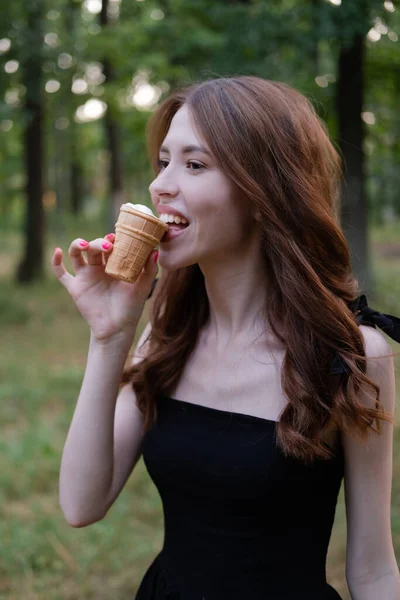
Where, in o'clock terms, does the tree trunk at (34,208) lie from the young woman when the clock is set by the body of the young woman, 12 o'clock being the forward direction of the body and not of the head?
The tree trunk is roughly at 4 o'clock from the young woman.

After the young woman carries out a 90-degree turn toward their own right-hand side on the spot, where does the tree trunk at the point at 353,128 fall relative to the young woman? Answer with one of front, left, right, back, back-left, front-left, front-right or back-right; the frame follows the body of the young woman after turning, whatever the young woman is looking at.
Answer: front-right

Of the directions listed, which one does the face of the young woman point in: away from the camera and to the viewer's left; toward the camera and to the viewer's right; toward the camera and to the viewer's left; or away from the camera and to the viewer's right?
toward the camera and to the viewer's left

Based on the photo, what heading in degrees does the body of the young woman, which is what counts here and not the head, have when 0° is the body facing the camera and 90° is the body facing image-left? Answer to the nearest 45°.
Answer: approximately 45°

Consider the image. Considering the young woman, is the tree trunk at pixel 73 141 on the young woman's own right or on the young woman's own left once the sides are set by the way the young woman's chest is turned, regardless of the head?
on the young woman's own right
